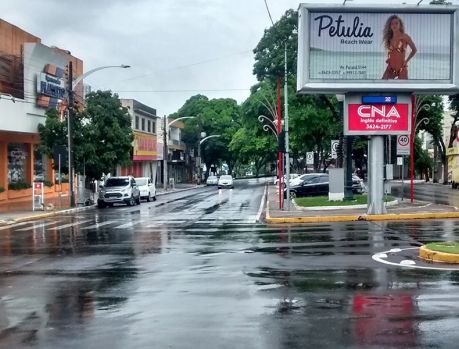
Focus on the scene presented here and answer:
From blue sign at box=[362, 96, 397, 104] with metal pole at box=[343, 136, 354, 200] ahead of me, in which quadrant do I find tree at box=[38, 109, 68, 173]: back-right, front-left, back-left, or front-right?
front-left

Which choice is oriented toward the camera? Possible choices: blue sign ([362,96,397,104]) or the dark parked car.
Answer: the blue sign

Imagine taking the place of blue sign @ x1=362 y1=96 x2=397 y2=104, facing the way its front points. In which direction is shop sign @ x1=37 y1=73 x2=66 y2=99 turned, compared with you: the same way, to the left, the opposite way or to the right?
to the left

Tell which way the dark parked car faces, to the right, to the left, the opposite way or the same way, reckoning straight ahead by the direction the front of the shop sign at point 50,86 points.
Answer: the opposite way

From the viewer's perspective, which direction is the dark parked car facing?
to the viewer's left

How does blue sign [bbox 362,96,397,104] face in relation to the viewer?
toward the camera

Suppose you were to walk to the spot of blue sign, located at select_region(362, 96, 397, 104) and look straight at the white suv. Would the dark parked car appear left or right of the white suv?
right

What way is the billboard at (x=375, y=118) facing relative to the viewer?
toward the camera

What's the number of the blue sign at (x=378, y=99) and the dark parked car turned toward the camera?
1

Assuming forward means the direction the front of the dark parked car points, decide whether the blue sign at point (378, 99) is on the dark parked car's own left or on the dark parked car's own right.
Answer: on the dark parked car's own left

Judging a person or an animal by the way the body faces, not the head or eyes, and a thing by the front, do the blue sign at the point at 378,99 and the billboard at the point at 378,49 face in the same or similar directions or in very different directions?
same or similar directions

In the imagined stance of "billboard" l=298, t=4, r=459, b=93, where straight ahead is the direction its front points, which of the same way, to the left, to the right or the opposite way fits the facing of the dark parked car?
to the right

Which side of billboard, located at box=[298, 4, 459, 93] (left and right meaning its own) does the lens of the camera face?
front

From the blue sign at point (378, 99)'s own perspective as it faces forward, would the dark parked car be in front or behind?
behind
